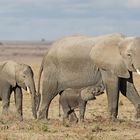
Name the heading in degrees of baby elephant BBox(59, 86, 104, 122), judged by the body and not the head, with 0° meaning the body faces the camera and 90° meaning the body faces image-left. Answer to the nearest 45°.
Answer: approximately 270°

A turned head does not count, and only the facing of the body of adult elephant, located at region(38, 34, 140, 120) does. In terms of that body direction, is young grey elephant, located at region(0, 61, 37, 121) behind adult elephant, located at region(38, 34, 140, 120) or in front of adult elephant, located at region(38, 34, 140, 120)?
behind

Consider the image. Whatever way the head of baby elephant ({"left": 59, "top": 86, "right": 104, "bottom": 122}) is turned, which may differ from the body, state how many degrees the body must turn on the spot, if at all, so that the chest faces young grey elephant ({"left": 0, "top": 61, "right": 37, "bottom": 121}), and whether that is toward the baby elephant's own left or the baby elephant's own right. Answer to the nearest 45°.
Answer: approximately 135° to the baby elephant's own left

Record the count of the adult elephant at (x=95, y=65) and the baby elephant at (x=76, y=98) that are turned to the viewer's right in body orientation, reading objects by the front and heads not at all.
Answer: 2

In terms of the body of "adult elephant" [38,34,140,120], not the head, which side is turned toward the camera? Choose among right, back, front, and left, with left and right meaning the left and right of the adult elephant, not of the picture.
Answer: right
